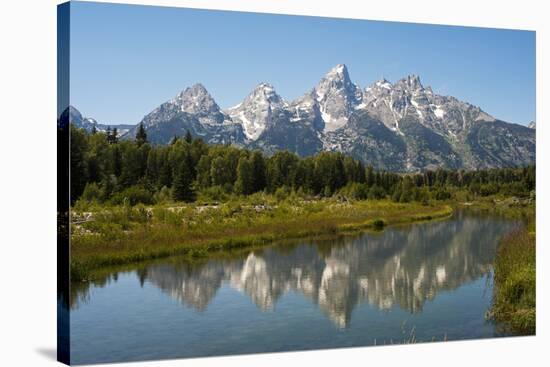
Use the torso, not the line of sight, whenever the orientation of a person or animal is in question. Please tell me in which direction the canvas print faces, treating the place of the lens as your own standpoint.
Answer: facing the viewer and to the right of the viewer
